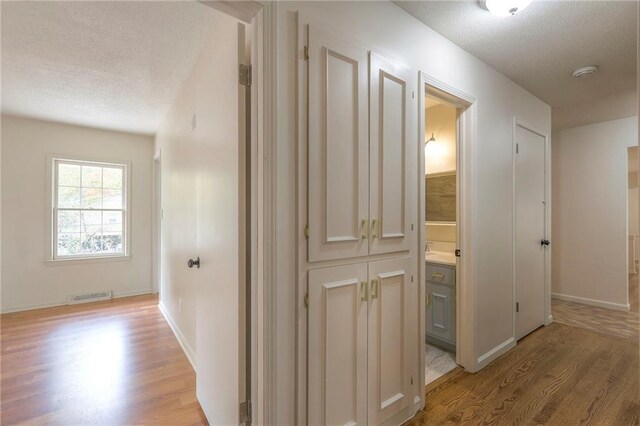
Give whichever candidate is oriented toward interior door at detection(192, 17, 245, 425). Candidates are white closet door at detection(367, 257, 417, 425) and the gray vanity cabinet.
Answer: the gray vanity cabinet

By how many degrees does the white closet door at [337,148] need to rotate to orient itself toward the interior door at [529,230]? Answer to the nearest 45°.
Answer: approximately 90° to its left

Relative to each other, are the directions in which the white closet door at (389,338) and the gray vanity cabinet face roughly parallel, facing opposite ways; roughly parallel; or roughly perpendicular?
roughly perpendicular

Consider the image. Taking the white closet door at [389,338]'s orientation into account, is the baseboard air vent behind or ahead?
behind

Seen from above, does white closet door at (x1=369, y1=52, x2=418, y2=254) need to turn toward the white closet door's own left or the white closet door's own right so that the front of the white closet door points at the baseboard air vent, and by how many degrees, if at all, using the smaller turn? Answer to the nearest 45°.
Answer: approximately 135° to the white closet door's own right

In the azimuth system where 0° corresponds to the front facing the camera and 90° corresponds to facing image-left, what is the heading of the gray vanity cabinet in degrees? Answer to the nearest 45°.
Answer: approximately 45°

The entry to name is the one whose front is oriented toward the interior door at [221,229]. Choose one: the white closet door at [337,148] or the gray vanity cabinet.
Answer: the gray vanity cabinet

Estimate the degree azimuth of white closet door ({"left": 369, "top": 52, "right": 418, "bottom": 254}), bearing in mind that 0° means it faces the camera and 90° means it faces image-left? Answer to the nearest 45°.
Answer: approximately 315°

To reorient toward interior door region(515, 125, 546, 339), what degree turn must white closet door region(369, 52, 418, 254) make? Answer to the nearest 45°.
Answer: approximately 90° to its left

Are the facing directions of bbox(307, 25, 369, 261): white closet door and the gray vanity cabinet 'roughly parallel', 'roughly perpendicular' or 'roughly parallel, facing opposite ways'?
roughly perpendicular
